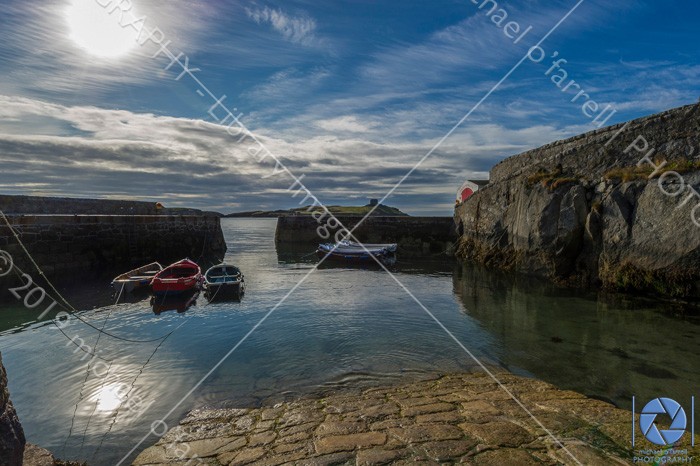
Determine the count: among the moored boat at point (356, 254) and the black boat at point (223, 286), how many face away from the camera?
1

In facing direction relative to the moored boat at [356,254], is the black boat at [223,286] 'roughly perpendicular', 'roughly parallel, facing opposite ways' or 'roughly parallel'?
roughly perpendicular

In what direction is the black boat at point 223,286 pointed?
away from the camera

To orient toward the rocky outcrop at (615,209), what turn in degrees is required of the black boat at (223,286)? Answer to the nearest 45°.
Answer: approximately 90° to its right

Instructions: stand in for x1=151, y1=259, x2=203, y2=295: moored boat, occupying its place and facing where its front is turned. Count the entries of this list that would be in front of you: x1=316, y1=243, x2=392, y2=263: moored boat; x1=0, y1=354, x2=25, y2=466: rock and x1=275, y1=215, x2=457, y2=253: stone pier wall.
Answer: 2

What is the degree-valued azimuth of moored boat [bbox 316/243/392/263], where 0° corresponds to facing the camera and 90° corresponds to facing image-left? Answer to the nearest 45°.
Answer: approximately 90°

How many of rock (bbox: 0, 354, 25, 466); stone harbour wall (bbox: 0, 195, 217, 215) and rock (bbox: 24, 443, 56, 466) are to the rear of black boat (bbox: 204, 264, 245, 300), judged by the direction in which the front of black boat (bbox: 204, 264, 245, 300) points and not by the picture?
2

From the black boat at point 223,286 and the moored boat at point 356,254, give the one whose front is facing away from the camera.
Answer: the black boat

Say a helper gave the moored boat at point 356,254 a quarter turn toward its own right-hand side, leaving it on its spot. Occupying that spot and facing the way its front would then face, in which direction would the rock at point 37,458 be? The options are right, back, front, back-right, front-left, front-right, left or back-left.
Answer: back

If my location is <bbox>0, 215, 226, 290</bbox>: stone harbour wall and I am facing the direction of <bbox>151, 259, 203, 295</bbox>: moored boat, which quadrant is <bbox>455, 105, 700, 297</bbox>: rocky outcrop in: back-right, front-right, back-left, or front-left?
front-left

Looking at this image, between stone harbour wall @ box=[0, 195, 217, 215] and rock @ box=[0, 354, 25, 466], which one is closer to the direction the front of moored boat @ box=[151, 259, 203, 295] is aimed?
the stone harbour wall

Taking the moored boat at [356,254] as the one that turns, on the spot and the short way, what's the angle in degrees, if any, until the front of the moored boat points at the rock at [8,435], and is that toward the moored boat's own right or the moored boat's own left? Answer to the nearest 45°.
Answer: approximately 90° to the moored boat's own left
